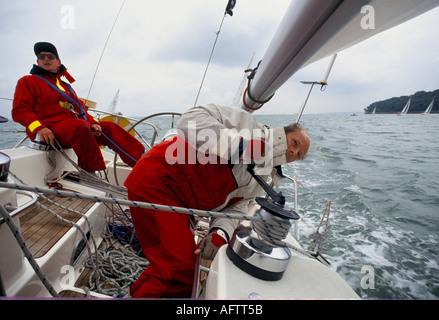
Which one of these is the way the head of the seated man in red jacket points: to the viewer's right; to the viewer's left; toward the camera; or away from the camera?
toward the camera

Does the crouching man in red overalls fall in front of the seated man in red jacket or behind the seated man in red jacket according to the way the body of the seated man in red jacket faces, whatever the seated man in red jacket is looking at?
in front

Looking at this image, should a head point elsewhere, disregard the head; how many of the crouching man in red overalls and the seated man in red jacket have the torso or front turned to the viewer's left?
0

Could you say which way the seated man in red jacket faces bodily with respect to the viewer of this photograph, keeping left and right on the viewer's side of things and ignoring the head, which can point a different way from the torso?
facing the viewer and to the right of the viewer

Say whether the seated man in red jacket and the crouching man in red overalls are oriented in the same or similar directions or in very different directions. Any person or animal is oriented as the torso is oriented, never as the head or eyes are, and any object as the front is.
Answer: same or similar directions

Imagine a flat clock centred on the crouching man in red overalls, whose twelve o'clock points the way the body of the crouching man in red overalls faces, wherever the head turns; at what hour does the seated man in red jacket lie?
The seated man in red jacket is roughly at 7 o'clock from the crouching man in red overalls.

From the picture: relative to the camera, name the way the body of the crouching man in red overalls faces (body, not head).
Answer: to the viewer's right
